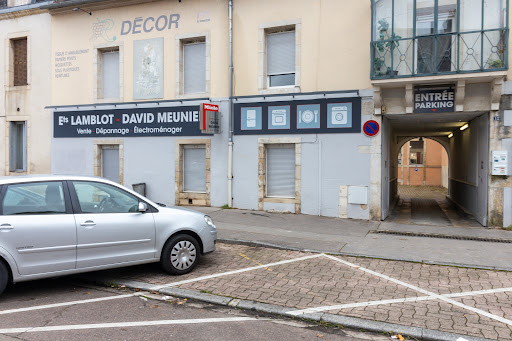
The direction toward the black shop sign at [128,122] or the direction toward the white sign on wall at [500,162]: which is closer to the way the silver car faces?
the white sign on wall

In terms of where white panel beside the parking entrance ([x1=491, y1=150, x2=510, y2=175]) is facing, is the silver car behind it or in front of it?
in front

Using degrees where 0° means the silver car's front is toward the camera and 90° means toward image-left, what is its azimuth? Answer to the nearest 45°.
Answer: approximately 270°

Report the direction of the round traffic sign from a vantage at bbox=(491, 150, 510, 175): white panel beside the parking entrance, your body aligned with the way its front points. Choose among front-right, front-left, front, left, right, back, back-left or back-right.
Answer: right

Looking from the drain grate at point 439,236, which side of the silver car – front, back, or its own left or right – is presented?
front

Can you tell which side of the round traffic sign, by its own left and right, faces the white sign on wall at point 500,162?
left

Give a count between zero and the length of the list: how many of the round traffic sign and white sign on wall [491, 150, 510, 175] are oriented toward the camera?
2

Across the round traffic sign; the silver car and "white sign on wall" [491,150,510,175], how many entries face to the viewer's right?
1
